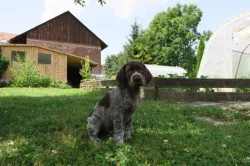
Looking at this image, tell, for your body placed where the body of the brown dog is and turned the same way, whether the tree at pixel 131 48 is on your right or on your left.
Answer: on your left

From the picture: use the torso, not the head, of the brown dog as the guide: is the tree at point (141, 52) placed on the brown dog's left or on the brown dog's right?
on the brown dog's left

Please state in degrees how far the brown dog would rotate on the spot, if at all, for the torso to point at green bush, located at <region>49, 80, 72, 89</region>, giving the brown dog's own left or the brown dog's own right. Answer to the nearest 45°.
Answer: approximately 135° to the brown dog's own left

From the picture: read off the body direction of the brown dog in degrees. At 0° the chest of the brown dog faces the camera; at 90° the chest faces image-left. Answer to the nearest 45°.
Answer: approximately 315°

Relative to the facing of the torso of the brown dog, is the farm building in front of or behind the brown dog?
behind

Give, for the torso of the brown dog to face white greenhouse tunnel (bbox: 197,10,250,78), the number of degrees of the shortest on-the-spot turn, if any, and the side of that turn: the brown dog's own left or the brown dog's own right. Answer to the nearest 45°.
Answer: approximately 90° to the brown dog's own left

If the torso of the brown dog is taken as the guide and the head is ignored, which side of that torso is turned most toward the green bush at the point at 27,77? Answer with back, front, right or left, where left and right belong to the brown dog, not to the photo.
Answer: back

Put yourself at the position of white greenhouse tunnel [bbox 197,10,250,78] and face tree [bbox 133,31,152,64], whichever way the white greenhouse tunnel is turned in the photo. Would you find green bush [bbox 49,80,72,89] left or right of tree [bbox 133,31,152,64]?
left

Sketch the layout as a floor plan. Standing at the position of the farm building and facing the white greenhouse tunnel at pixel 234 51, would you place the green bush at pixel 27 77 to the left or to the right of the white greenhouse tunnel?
right

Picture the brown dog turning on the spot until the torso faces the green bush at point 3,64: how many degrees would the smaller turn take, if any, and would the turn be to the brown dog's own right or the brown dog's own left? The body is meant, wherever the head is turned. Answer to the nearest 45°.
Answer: approximately 180°
